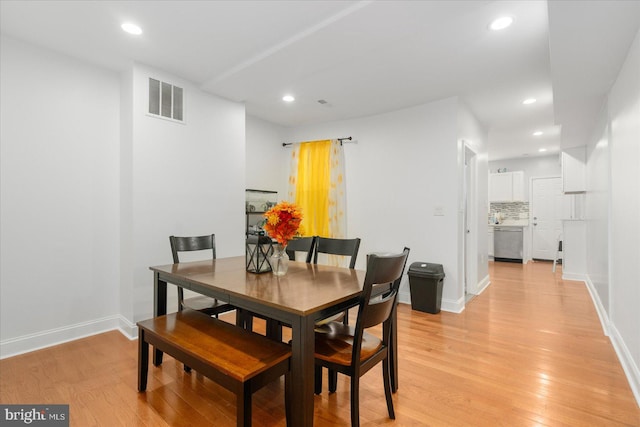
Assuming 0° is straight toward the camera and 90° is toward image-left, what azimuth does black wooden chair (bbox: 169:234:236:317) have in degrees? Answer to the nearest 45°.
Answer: approximately 315°

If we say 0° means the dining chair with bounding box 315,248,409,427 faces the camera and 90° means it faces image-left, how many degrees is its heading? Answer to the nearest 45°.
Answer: approximately 135°

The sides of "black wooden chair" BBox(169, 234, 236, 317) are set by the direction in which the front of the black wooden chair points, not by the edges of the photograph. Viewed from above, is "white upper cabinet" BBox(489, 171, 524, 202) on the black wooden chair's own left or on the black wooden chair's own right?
on the black wooden chair's own left

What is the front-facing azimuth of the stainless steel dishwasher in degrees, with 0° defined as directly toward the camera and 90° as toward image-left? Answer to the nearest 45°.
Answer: approximately 0°

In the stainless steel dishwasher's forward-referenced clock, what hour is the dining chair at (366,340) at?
The dining chair is roughly at 12 o'clock from the stainless steel dishwasher.

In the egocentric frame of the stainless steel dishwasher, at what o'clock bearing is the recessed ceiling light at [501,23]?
The recessed ceiling light is roughly at 12 o'clock from the stainless steel dishwasher.
